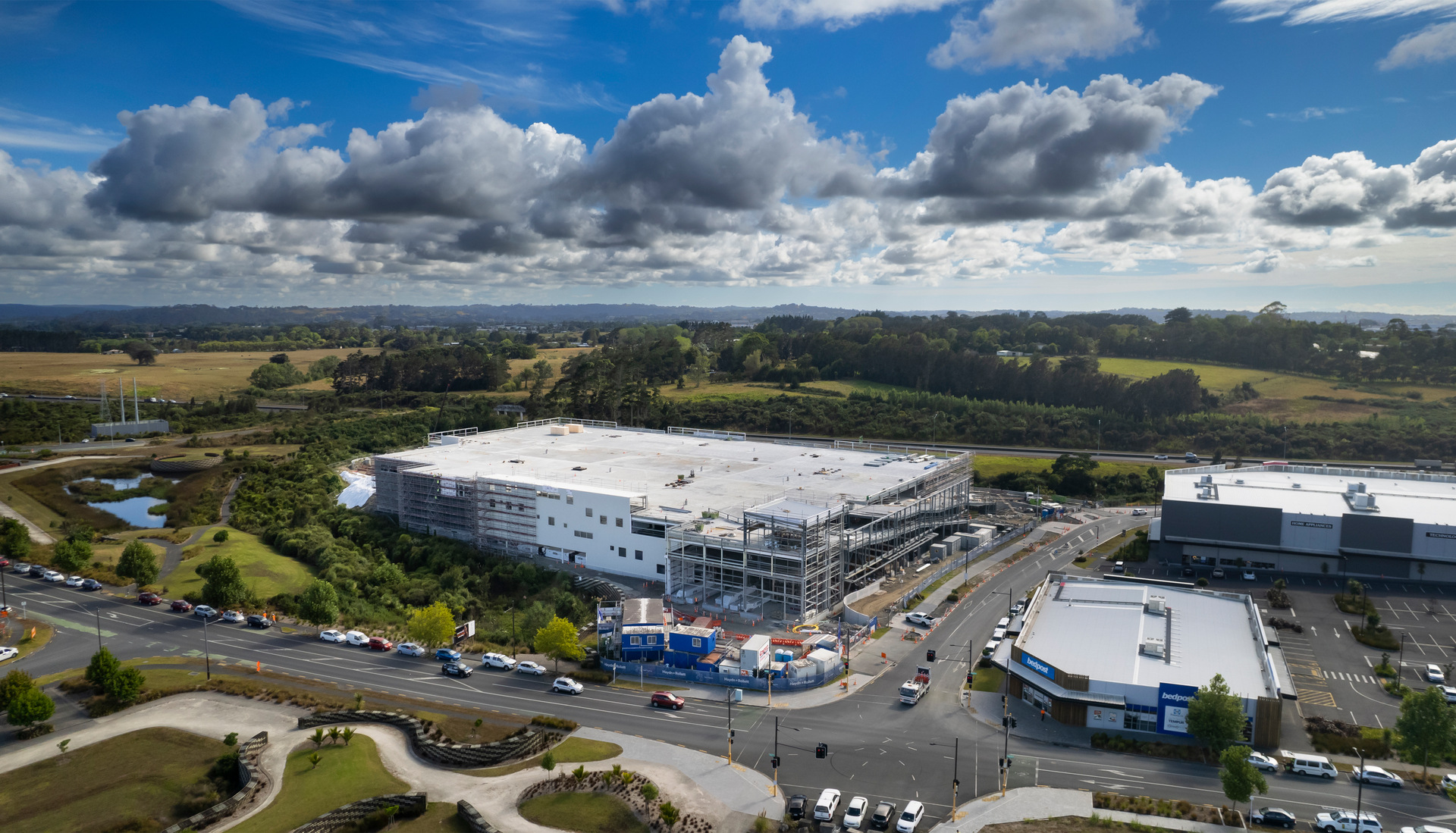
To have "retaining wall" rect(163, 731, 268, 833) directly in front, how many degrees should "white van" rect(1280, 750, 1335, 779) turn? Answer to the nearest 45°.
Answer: approximately 135° to its right

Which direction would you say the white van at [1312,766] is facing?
to the viewer's right

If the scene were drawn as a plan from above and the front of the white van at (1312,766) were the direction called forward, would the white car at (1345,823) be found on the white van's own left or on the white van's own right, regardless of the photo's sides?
on the white van's own right

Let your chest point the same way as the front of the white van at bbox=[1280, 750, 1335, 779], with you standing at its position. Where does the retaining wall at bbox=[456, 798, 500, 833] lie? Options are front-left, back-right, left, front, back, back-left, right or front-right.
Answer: back-right
